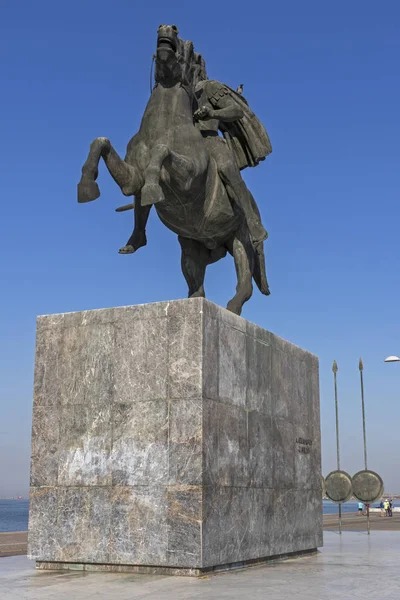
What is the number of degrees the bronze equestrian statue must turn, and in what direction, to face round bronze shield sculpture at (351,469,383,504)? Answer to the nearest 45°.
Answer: approximately 180°

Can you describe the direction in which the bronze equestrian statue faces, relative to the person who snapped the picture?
facing the viewer and to the left of the viewer

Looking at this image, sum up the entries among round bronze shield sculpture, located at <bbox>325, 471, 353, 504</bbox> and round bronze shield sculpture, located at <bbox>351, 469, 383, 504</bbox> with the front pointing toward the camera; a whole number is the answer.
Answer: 2

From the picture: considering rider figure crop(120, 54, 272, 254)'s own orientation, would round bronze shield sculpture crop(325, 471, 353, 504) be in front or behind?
behind

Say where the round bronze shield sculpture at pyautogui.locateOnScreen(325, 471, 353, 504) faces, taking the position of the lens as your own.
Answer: facing the viewer

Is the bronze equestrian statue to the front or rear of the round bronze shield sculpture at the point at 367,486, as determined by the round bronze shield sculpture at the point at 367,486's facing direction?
to the front

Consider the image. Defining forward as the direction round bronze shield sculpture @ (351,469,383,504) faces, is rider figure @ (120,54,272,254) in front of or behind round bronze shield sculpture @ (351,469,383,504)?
in front

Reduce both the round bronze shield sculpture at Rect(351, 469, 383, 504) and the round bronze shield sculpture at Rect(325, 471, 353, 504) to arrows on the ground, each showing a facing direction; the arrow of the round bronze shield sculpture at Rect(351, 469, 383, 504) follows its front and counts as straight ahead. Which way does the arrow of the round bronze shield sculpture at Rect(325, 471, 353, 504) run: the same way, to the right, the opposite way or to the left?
the same way

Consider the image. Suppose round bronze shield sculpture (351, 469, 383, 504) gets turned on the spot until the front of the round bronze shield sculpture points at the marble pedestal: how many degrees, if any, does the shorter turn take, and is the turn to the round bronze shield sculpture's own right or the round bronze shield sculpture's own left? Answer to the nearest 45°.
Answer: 0° — it already faces it

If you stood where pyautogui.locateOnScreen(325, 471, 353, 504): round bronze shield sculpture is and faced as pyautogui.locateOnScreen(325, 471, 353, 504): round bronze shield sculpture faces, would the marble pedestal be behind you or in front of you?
in front

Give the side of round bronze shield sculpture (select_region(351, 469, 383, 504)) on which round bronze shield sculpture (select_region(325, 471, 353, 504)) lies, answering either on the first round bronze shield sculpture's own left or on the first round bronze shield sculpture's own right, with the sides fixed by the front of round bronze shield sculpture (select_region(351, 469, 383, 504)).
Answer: on the first round bronze shield sculpture's own right

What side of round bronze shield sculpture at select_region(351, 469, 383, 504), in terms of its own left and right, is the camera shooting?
front
